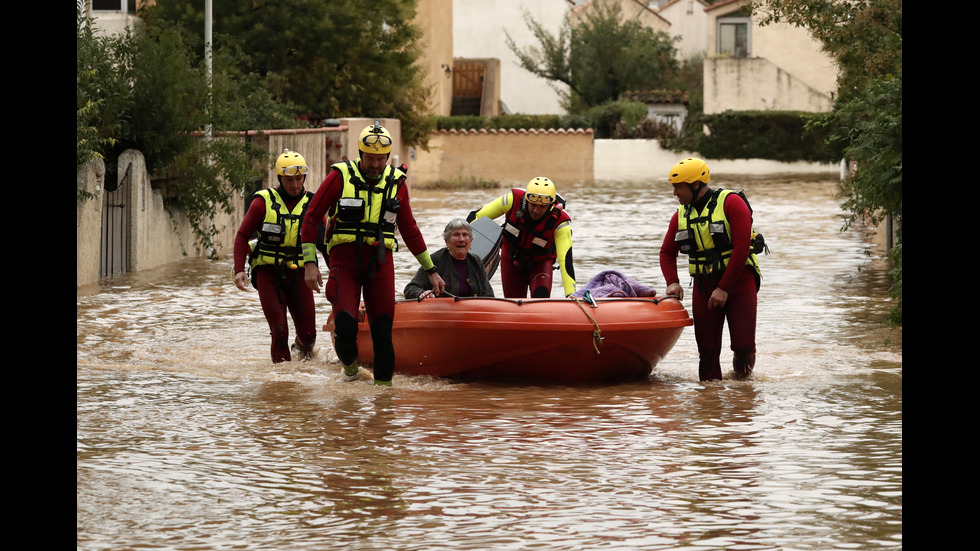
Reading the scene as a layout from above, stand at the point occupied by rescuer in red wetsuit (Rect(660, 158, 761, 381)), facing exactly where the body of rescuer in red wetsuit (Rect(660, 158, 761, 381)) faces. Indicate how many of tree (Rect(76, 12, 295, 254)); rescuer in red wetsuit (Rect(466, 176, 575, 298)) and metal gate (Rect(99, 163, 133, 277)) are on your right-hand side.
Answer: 3

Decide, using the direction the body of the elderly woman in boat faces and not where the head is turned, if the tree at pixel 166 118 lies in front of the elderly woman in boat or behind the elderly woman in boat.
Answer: behind

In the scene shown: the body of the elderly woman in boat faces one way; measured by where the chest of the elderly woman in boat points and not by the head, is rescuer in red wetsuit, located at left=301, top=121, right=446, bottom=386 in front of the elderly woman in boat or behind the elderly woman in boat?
in front

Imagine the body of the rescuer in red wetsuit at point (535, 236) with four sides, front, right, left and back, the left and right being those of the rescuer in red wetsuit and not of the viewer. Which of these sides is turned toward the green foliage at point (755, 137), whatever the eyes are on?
back

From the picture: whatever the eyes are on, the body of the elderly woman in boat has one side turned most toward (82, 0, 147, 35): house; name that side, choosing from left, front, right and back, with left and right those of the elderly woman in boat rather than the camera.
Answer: back

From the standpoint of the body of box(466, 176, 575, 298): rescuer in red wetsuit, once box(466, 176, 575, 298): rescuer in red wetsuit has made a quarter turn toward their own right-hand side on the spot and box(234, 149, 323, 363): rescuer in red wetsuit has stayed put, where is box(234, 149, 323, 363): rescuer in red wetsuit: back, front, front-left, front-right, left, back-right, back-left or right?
front

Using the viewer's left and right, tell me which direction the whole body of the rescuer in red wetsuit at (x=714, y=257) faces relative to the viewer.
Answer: facing the viewer and to the left of the viewer

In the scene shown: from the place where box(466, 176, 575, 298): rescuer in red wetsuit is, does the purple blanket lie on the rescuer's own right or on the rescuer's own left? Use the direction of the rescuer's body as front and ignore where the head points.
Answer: on the rescuer's own left

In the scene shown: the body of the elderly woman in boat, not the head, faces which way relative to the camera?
toward the camera

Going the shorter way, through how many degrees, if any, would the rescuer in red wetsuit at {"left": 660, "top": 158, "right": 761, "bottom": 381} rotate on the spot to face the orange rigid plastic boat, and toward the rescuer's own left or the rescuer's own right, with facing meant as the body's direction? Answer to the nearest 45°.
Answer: approximately 45° to the rescuer's own right

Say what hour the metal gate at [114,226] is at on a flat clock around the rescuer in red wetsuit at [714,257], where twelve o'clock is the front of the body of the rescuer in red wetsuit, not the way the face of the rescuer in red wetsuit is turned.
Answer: The metal gate is roughly at 3 o'clock from the rescuer in red wetsuit.

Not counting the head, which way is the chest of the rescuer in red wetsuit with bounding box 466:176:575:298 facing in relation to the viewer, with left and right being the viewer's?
facing the viewer

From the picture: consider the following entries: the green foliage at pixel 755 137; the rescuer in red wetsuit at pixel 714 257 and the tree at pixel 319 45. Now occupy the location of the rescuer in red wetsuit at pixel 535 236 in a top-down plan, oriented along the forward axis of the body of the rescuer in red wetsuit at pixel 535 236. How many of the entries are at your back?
2

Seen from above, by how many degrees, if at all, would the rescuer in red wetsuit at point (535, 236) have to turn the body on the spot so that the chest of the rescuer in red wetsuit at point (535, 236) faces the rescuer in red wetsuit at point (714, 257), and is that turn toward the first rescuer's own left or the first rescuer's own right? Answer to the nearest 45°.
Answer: approximately 45° to the first rescuer's own left

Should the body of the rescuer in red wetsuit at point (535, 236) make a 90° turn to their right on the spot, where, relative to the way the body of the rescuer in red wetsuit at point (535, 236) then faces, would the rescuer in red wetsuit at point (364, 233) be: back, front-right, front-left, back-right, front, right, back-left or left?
front-left

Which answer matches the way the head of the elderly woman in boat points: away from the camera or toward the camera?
toward the camera

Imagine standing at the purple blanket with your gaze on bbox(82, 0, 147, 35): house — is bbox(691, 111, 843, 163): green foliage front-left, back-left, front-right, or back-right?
front-right

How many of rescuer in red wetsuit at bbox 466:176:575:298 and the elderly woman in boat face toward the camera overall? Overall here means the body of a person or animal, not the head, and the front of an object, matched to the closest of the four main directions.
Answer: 2

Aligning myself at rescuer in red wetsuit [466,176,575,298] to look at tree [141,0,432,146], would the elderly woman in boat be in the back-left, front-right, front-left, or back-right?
back-left

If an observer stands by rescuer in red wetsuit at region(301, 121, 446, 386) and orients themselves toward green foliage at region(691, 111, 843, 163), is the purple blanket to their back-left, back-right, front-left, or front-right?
front-right
